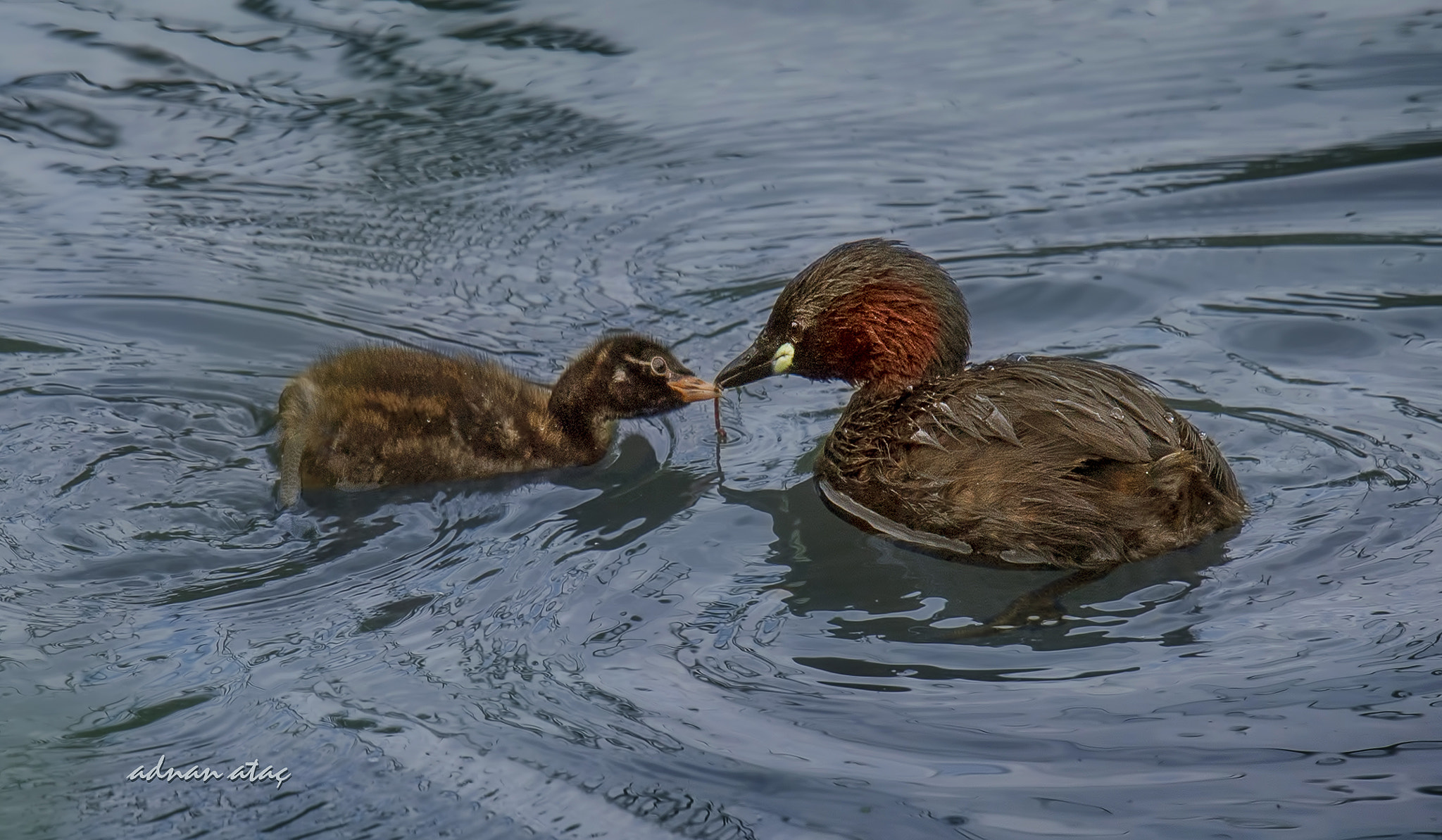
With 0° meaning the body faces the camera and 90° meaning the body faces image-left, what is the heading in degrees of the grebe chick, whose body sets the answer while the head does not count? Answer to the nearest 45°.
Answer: approximately 270°
